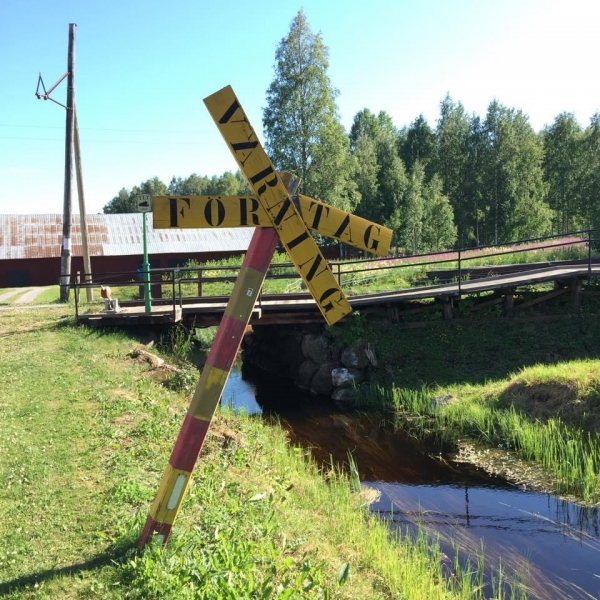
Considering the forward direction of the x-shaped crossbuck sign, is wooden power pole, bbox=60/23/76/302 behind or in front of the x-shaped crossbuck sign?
behind

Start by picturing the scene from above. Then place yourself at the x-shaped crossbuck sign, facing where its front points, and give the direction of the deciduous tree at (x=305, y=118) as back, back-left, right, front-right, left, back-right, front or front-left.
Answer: back

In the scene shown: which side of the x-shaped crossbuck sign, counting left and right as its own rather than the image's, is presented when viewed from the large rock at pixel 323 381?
back

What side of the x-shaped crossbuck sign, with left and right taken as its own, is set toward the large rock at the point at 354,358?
back

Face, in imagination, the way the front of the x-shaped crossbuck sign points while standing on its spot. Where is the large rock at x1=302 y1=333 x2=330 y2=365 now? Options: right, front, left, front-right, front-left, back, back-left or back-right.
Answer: back

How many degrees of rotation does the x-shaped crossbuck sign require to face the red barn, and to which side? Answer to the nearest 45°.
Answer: approximately 180°

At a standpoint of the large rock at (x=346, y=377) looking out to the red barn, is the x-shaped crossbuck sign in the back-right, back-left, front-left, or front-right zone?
back-left

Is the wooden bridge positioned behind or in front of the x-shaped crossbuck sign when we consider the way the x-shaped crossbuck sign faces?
behind

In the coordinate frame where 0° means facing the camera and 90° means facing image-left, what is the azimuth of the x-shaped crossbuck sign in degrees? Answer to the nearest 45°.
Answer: approximately 0°

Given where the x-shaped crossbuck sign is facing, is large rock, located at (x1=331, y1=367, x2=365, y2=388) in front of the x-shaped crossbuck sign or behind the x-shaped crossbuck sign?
behind
